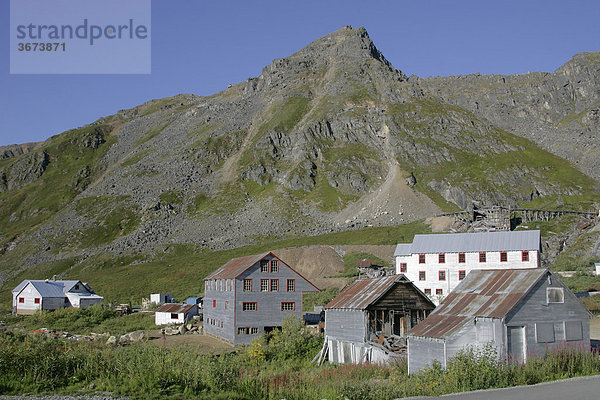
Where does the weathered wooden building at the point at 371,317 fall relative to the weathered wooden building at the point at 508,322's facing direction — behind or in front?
behind

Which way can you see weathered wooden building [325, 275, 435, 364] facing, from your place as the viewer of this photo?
facing the viewer and to the right of the viewer

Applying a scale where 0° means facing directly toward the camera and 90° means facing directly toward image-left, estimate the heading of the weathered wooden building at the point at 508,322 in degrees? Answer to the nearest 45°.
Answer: approximately 315°

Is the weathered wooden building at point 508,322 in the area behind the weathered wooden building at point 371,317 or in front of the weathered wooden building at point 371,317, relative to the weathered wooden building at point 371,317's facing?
in front

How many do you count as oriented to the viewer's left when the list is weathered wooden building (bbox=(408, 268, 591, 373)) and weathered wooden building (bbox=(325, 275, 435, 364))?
0
